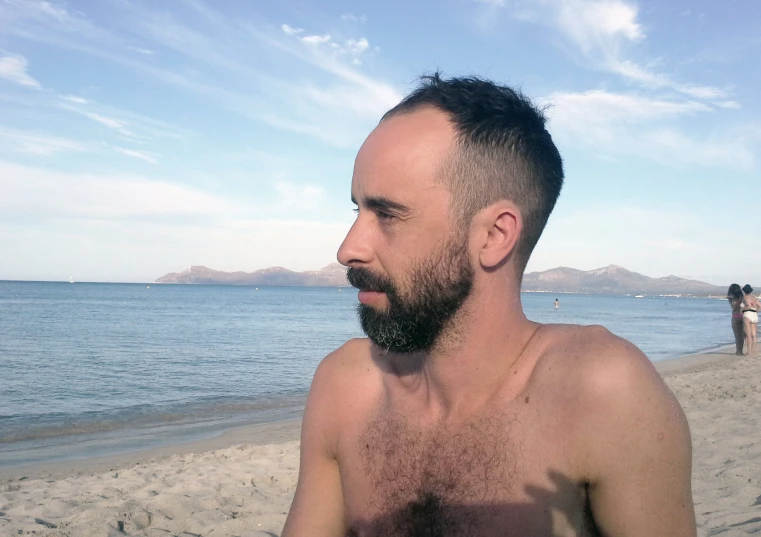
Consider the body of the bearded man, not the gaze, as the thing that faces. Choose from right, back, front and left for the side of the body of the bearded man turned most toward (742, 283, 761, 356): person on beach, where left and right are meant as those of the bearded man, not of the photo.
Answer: back

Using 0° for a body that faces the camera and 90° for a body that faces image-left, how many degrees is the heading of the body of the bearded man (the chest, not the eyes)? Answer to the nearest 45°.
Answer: approximately 45°

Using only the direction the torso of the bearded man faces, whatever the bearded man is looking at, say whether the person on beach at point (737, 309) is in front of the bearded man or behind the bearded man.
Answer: behind
